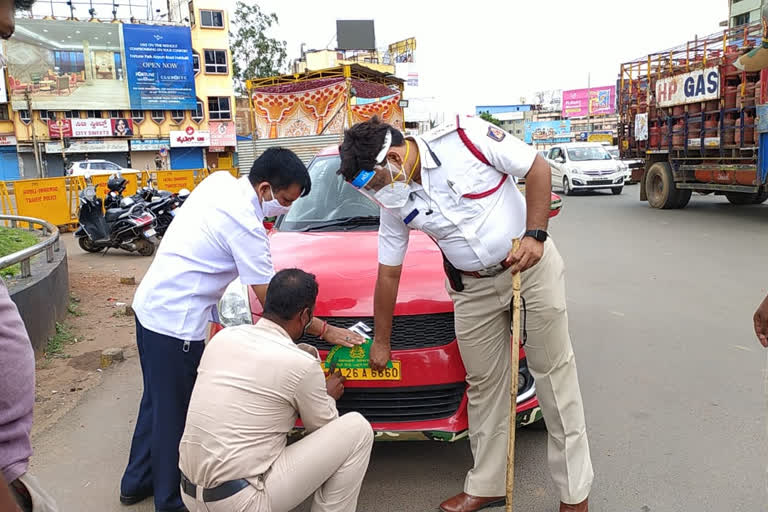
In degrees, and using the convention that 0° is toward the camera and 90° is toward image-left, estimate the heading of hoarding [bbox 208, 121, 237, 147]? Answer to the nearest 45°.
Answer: approximately 0°

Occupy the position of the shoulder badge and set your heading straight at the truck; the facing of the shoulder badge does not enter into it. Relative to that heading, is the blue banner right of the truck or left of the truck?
left

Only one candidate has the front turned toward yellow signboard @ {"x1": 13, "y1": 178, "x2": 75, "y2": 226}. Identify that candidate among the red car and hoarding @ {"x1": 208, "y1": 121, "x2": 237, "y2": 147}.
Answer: the hoarding

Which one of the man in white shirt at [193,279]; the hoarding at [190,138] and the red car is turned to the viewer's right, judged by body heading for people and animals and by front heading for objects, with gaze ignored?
the man in white shirt

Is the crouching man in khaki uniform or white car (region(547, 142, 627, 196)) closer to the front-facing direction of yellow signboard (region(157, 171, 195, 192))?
the crouching man in khaki uniform

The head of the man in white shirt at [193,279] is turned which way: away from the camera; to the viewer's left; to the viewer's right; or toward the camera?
to the viewer's right

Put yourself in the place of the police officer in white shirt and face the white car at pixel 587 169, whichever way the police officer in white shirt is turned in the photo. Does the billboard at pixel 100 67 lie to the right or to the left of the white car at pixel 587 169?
left

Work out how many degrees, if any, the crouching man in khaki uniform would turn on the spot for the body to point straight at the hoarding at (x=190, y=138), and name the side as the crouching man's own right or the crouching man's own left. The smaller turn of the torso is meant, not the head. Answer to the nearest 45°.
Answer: approximately 45° to the crouching man's own left

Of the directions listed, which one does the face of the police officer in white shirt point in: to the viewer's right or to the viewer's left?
to the viewer's left

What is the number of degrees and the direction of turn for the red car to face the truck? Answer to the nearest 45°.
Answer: approximately 135° to its left

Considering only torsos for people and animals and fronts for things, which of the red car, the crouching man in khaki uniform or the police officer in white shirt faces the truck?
the crouching man in khaki uniform
